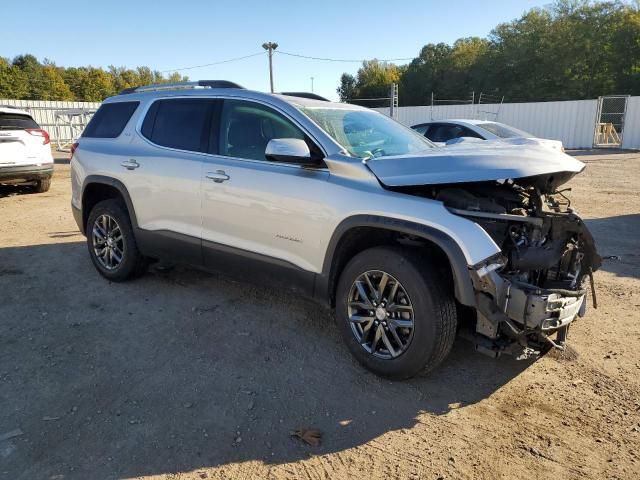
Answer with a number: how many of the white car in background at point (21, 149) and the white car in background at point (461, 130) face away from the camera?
1

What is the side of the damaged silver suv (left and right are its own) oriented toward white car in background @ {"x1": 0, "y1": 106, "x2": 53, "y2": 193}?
back

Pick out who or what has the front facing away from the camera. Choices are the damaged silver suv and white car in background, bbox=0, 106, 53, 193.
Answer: the white car in background

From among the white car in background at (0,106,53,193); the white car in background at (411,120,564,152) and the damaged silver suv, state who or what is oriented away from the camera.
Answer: the white car in background at (0,106,53,193)

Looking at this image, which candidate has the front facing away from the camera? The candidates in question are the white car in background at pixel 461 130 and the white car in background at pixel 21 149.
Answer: the white car in background at pixel 21 149

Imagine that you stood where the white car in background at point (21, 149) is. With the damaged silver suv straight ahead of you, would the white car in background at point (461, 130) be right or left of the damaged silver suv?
left

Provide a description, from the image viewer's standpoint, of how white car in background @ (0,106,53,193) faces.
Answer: facing away from the viewer
